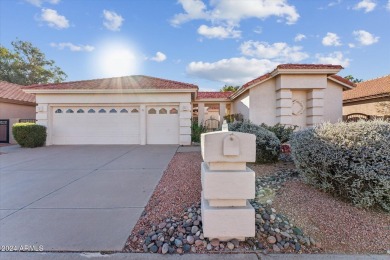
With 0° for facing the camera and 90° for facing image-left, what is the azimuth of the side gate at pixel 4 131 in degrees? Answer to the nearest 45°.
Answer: approximately 0°

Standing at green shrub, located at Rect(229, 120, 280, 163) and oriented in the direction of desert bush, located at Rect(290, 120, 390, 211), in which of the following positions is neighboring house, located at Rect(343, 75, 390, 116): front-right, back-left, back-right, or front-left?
back-left

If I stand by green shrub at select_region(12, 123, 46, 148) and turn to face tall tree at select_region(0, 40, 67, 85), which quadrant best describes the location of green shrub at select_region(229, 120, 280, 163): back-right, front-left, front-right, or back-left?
back-right

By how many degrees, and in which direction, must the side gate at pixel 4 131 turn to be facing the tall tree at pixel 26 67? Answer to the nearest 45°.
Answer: approximately 180°

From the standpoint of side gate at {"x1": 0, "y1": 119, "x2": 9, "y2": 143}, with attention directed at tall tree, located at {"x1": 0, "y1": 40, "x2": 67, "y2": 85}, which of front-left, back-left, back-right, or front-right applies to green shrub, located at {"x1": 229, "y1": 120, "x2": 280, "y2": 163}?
back-right

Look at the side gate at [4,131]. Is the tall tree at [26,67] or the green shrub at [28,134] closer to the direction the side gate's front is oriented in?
the green shrub
